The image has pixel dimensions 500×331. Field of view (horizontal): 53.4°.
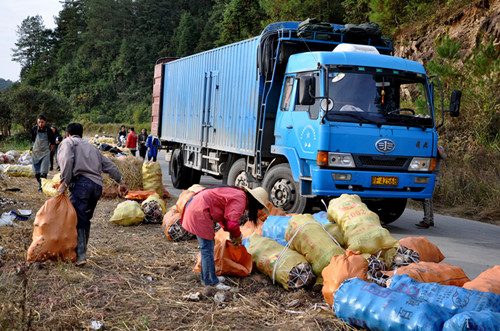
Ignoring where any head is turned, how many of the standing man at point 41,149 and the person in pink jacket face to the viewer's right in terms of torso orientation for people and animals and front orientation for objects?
1

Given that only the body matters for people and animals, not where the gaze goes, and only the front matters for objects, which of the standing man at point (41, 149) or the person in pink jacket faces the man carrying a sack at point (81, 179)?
the standing man at point (41, 149)

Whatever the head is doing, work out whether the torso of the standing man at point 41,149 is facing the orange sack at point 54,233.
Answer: yes

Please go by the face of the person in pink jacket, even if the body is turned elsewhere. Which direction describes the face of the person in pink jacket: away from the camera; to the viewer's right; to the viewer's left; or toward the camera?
to the viewer's right

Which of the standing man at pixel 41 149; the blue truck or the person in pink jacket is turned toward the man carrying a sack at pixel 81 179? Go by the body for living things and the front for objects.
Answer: the standing man at pixel 41 149

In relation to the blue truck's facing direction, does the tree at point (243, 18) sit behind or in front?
behind

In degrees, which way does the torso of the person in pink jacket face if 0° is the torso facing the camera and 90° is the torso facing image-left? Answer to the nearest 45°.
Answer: approximately 270°

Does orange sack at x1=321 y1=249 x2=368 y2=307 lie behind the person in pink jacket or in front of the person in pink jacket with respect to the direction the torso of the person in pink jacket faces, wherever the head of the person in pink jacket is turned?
in front

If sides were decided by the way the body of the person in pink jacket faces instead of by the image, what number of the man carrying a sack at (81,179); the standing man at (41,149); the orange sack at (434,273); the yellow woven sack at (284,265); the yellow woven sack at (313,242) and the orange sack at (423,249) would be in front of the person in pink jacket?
4

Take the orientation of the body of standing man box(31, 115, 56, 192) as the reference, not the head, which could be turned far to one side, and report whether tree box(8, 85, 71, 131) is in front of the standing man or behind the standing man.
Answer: behind

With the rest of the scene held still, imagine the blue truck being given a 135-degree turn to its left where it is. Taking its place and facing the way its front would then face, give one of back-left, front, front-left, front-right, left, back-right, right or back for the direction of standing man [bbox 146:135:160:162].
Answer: front-left

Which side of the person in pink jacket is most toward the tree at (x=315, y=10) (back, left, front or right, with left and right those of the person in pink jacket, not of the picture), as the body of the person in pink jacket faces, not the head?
left

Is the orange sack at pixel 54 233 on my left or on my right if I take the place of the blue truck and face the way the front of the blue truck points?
on my right

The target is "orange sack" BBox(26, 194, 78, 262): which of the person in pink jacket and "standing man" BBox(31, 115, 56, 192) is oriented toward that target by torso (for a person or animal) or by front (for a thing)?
the standing man

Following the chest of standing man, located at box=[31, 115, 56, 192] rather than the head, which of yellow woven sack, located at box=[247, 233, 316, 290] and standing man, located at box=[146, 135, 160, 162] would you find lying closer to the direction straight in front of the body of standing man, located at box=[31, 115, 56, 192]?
the yellow woven sack

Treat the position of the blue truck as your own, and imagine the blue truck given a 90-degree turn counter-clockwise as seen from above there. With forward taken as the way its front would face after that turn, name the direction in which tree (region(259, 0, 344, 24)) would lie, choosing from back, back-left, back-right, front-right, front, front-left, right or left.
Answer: front-left

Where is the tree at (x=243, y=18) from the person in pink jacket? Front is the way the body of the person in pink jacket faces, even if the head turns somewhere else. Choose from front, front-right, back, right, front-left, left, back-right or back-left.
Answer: left

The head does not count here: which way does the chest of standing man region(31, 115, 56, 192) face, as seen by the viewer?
toward the camera

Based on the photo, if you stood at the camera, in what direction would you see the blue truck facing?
facing the viewer and to the right of the viewer

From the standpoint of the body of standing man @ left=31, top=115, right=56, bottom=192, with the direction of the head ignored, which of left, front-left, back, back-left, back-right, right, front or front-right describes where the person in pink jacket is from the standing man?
front
